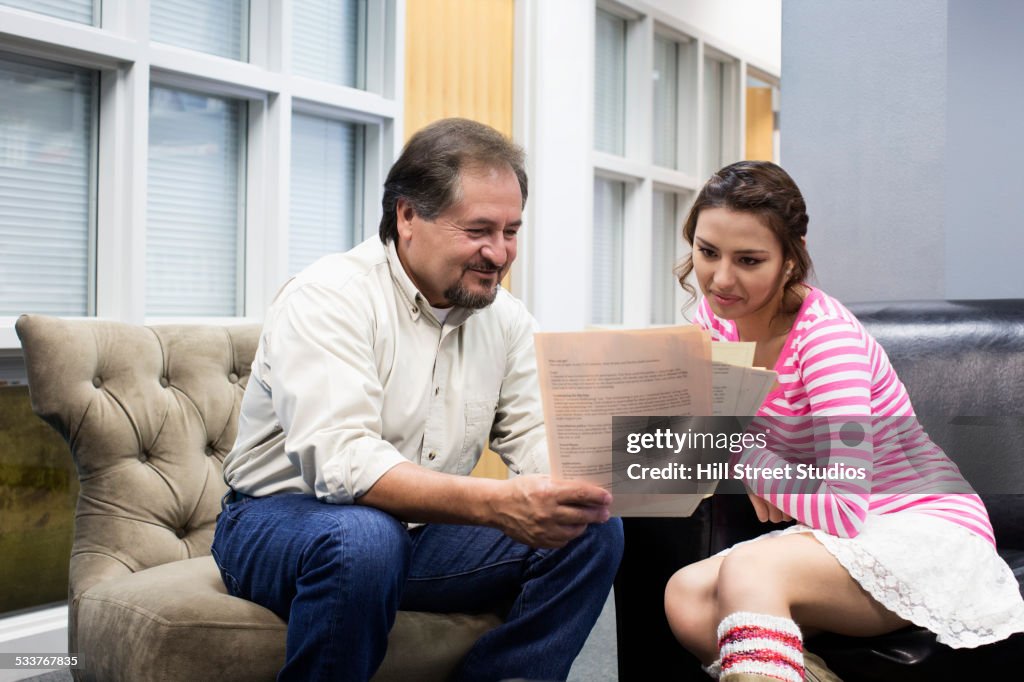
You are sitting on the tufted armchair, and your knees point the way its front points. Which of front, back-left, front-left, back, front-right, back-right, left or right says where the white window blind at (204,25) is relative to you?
back-left

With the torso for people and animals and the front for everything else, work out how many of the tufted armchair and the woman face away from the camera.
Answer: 0

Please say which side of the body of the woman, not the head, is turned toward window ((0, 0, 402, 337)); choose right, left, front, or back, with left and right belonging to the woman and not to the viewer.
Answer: right

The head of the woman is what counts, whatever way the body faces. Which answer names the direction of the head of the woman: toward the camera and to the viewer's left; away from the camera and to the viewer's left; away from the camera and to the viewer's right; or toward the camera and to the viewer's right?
toward the camera and to the viewer's left

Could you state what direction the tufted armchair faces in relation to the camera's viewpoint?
facing the viewer and to the right of the viewer

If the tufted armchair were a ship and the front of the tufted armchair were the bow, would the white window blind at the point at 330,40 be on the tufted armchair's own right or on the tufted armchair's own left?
on the tufted armchair's own left

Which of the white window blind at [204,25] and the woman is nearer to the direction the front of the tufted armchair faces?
the woman

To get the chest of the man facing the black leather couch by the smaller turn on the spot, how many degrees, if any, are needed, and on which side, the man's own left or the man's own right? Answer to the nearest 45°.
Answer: approximately 45° to the man's own left

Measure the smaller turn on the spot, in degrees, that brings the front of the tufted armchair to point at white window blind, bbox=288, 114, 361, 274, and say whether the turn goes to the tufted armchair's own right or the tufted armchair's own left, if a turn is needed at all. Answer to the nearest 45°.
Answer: approximately 135° to the tufted armchair's own left

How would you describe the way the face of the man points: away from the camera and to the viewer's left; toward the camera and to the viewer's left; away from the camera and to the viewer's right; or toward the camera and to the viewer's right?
toward the camera and to the viewer's right

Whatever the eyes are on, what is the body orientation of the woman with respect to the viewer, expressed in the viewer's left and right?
facing the viewer and to the left of the viewer

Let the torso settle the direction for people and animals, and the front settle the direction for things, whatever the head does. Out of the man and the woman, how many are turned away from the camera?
0
